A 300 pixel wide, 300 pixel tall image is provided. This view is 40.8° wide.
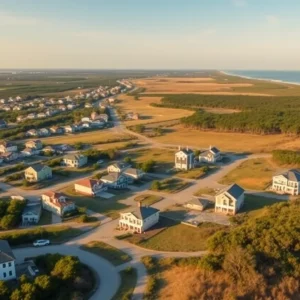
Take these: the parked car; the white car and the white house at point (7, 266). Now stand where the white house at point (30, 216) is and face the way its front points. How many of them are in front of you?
3

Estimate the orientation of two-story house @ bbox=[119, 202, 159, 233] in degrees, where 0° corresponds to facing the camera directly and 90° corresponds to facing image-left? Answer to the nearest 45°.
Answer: approximately 45°

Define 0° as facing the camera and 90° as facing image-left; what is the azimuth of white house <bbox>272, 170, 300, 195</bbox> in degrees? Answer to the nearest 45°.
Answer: approximately 45°

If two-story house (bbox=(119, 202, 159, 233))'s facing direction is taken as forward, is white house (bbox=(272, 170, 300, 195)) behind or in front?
behind

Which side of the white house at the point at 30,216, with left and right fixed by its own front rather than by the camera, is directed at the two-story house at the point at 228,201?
left

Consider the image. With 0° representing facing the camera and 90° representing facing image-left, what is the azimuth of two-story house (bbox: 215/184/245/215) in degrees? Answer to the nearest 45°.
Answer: approximately 45°
